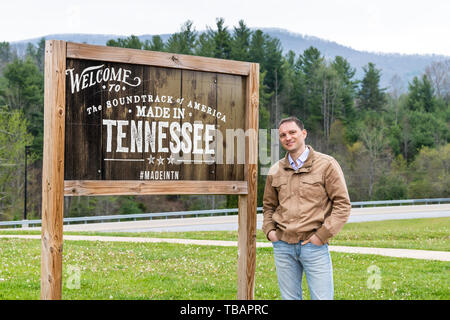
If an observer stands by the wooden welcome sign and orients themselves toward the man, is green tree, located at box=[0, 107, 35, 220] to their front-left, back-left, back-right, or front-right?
back-left

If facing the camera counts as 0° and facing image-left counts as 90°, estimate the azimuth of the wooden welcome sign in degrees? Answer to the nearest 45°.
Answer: approximately 315°

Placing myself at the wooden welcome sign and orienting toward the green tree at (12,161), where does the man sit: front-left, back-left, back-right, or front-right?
back-right

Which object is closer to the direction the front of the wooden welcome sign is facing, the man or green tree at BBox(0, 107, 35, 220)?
the man
